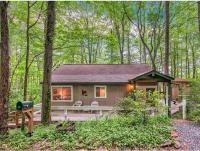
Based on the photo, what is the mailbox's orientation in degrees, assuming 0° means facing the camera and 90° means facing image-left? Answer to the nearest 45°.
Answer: approximately 45°

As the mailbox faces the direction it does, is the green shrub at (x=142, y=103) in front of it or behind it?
behind

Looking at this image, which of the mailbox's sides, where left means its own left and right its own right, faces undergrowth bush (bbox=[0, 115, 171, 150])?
left
